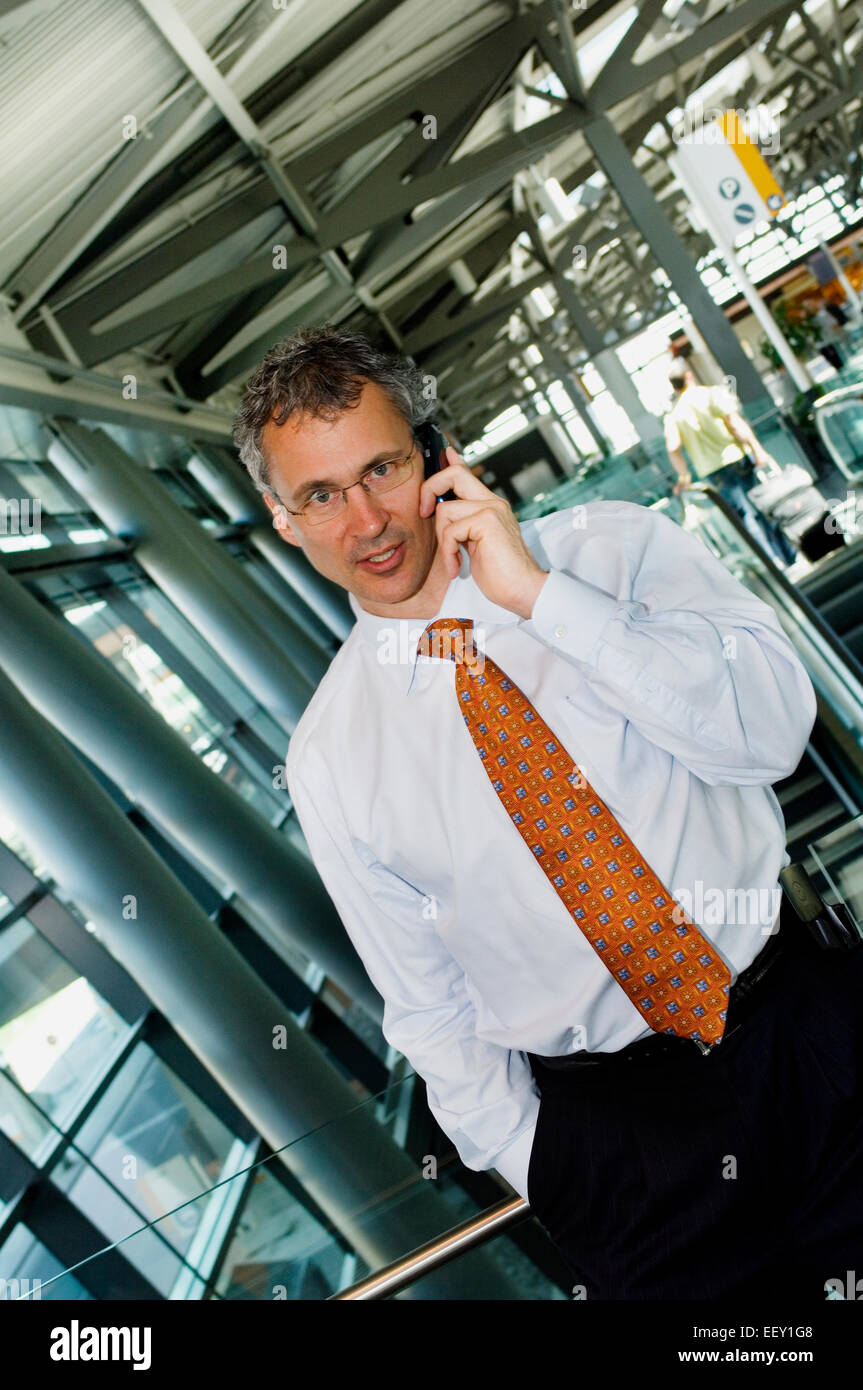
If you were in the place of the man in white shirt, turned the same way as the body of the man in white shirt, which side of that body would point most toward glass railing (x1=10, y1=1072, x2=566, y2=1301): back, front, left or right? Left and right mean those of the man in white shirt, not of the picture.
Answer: right

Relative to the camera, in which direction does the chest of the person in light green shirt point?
away from the camera

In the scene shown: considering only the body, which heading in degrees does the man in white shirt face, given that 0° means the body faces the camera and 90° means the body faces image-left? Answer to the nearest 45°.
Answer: approximately 0°

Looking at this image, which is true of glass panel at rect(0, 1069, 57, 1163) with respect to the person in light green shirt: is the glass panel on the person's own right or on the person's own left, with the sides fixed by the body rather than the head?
on the person's own left

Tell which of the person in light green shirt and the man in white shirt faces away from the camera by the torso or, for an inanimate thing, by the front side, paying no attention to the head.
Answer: the person in light green shirt

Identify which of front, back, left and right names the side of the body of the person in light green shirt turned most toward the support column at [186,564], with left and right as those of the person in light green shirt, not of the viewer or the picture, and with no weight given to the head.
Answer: left

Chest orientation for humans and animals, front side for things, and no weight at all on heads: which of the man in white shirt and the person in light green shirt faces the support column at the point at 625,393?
the person in light green shirt

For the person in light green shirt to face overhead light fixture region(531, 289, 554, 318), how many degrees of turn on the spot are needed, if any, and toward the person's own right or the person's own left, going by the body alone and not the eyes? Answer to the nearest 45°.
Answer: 0° — they already face it

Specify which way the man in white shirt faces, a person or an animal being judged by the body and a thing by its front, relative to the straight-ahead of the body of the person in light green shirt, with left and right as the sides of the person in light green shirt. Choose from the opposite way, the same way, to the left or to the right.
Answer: the opposite way

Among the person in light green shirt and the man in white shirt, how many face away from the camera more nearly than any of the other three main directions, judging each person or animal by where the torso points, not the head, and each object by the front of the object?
1
